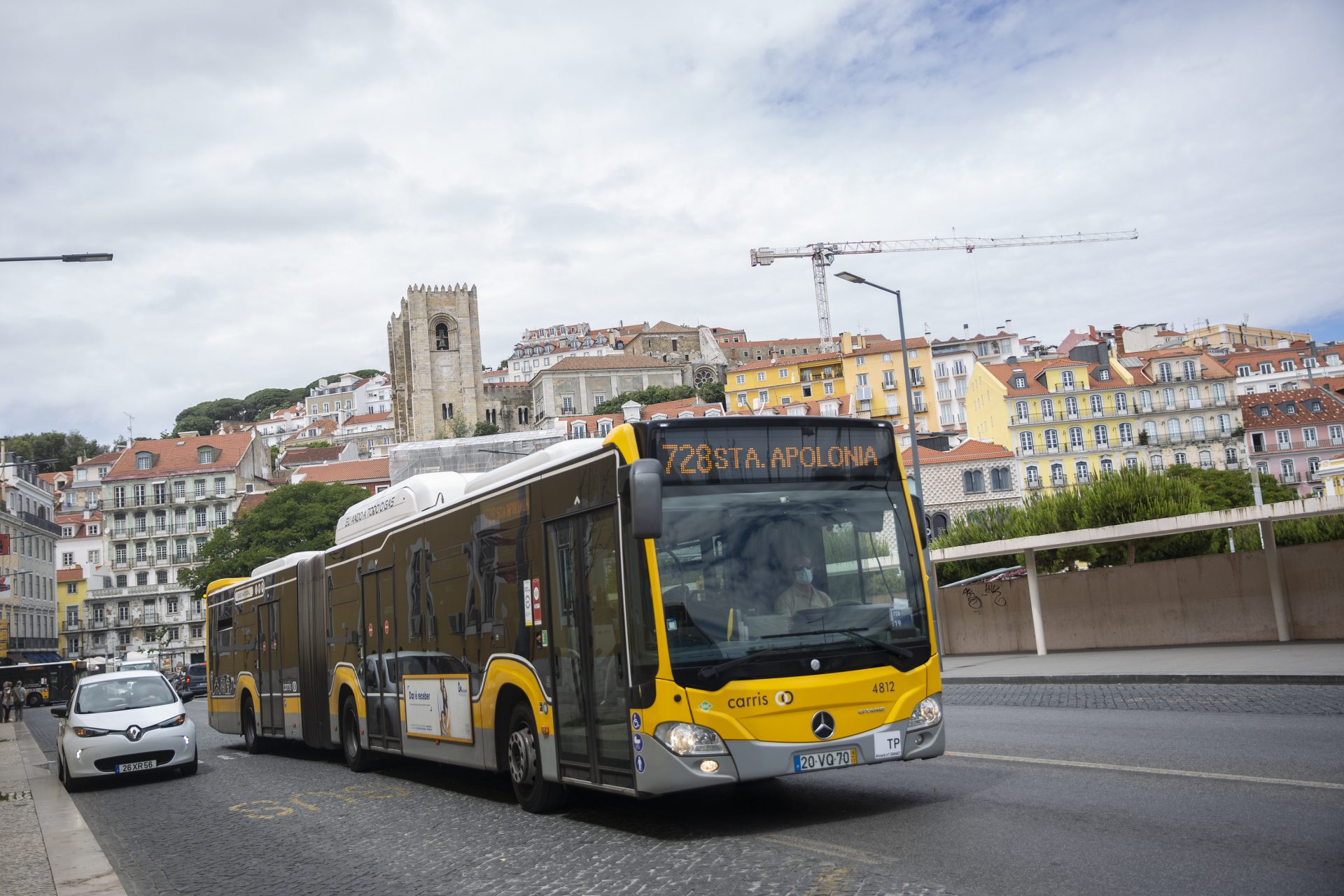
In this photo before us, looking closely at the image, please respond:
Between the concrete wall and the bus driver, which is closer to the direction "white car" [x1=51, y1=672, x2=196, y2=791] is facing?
the bus driver

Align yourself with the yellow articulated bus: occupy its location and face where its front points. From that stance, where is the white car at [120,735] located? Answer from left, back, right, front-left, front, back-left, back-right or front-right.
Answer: back

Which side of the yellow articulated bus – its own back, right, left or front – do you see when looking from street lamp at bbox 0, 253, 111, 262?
back

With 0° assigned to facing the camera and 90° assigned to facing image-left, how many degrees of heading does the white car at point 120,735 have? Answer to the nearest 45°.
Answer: approximately 0°

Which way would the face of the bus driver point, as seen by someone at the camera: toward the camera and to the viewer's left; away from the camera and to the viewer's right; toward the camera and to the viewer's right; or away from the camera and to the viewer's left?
toward the camera and to the viewer's right

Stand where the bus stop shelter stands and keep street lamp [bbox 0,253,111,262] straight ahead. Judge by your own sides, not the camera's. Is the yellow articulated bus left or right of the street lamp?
left

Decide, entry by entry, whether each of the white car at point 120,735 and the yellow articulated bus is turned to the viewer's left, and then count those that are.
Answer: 0

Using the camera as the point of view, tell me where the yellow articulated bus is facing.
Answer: facing the viewer and to the right of the viewer

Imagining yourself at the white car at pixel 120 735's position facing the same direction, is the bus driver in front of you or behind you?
in front

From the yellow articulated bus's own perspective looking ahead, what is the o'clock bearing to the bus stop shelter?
The bus stop shelter is roughly at 9 o'clock from the yellow articulated bus.

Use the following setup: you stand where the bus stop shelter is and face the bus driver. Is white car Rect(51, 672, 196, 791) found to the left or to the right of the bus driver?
right

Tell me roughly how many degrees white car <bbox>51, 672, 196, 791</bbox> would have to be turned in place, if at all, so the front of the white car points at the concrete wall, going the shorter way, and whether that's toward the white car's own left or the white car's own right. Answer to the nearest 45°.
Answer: approximately 90° to the white car's own left

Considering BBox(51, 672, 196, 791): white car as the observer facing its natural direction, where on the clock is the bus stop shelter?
The bus stop shelter is roughly at 9 o'clock from the white car.
